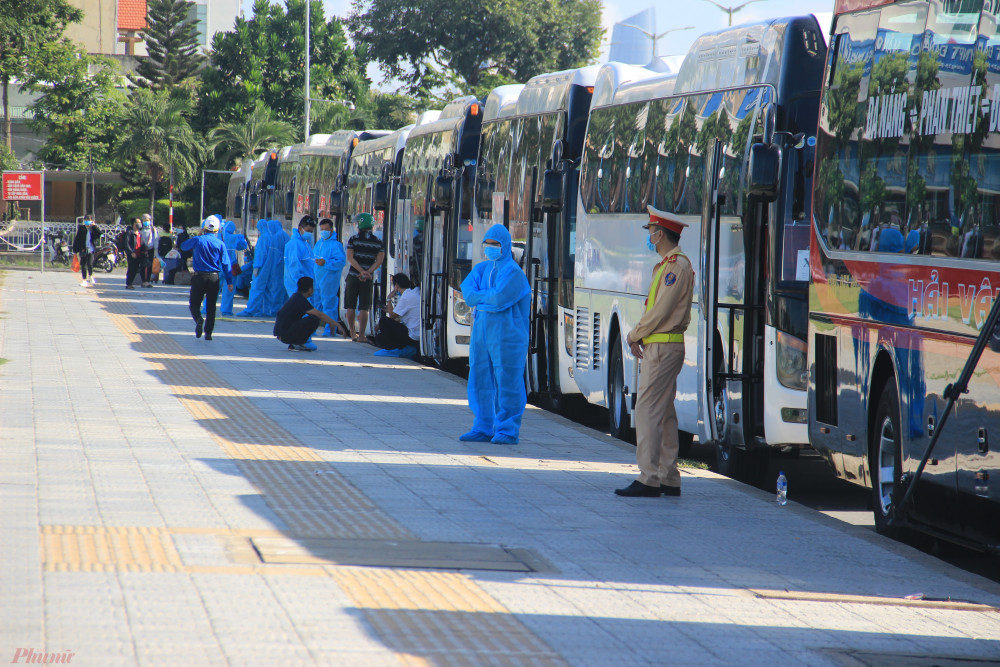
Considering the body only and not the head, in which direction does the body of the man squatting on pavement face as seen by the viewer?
to the viewer's right

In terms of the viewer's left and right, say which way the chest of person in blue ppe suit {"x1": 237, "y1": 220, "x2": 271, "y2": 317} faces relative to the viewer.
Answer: facing to the left of the viewer

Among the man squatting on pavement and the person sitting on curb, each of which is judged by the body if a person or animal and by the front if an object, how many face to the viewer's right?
1

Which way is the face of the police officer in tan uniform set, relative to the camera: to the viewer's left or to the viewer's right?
to the viewer's left

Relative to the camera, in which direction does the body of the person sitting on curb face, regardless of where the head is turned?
to the viewer's left

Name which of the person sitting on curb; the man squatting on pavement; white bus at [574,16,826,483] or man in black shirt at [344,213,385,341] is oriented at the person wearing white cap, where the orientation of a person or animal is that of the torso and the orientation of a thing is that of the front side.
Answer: the person sitting on curb

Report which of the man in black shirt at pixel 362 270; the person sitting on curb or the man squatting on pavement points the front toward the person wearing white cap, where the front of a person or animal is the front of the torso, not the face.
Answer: the person sitting on curb

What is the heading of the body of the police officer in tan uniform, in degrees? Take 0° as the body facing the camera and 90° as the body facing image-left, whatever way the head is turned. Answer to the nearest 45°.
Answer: approximately 90°

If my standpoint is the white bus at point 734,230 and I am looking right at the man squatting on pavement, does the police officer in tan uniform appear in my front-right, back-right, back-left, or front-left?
back-left

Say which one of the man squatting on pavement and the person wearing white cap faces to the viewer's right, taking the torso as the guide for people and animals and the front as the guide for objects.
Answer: the man squatting on pavement
